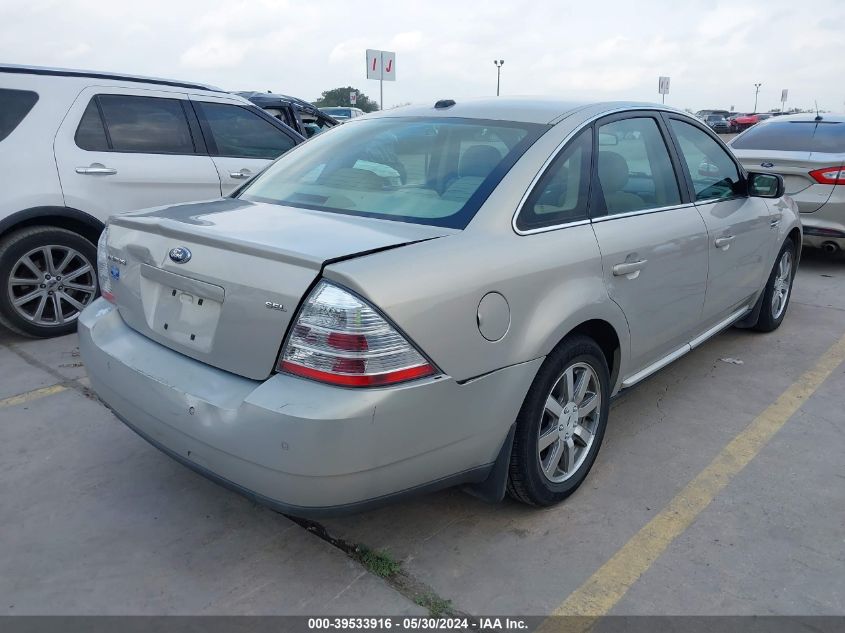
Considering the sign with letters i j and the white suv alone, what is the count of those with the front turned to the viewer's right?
1

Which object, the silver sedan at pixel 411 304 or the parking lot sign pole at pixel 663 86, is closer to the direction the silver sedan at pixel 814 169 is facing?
the parking lot sign pole

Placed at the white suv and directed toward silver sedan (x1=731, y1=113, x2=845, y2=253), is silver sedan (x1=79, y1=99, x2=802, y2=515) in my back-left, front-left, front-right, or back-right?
front-right

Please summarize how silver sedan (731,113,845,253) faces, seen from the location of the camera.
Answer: facing away from the viewer and to the right of the viewer

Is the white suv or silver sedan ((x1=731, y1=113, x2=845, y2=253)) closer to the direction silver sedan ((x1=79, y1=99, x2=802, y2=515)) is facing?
the silver sedan

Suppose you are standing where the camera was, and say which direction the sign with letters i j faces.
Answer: facing the viewer

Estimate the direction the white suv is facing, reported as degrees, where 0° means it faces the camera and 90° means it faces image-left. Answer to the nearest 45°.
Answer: approximately 270°

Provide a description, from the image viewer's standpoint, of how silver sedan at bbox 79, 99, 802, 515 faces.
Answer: facing away from the viewer and to the right of the viewer

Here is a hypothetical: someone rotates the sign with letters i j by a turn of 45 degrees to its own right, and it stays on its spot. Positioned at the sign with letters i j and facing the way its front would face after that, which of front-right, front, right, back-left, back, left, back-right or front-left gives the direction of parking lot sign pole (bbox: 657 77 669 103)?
back

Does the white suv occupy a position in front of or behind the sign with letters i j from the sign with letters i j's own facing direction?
in front

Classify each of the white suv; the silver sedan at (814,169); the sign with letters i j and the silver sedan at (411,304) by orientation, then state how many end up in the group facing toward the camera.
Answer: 1

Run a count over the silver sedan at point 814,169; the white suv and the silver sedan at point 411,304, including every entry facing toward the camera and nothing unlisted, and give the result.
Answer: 0

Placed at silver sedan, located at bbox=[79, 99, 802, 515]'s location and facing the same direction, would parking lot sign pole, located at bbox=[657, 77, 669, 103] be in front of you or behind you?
in front

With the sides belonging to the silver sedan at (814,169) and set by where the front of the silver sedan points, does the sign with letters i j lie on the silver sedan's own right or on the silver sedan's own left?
on the silver sedan's own left

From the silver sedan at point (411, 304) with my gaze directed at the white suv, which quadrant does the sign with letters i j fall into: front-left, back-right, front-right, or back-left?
front-right

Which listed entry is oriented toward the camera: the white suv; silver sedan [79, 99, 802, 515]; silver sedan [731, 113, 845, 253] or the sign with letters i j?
the sign with letters i j

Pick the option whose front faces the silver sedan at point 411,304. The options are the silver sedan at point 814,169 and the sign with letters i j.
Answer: the sign with letters i j
